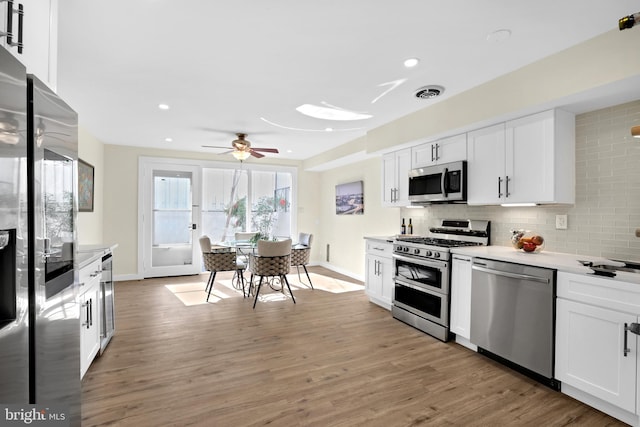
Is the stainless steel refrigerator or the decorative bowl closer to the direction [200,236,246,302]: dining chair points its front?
the decorative bowl

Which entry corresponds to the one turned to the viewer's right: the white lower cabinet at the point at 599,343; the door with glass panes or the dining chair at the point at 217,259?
the dining chair

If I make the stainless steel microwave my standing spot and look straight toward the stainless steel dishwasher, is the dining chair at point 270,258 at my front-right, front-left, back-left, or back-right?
back-right

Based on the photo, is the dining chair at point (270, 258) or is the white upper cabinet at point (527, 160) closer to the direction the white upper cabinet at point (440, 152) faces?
the dining chair

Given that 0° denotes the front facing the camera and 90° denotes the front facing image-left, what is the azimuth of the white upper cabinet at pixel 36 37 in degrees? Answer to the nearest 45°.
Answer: approximately 315°

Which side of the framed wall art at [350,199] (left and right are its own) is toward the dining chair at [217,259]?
front

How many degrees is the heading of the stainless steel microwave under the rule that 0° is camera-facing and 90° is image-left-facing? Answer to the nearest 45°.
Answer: approximately 45°

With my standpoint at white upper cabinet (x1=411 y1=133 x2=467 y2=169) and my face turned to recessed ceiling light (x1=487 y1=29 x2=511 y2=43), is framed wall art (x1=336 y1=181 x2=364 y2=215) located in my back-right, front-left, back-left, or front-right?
back-right

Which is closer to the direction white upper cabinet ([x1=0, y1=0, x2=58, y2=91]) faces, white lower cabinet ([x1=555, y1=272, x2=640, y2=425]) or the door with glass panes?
the white lower cabinet

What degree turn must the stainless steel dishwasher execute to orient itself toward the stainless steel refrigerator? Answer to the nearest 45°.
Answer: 0° — it already faces it

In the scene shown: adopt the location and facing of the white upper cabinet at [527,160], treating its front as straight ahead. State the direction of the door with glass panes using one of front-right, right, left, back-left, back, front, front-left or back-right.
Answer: front-right
